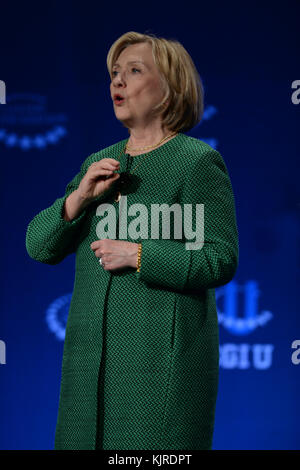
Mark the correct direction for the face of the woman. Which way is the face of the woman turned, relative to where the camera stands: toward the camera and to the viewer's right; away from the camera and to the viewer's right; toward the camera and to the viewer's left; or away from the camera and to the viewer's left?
toward the camera and to the viewer's left
